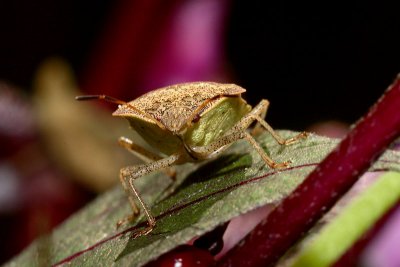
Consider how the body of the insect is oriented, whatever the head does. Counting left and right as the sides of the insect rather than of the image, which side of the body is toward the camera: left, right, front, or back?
front

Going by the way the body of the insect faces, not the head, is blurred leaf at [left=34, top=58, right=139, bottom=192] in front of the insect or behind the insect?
behind
